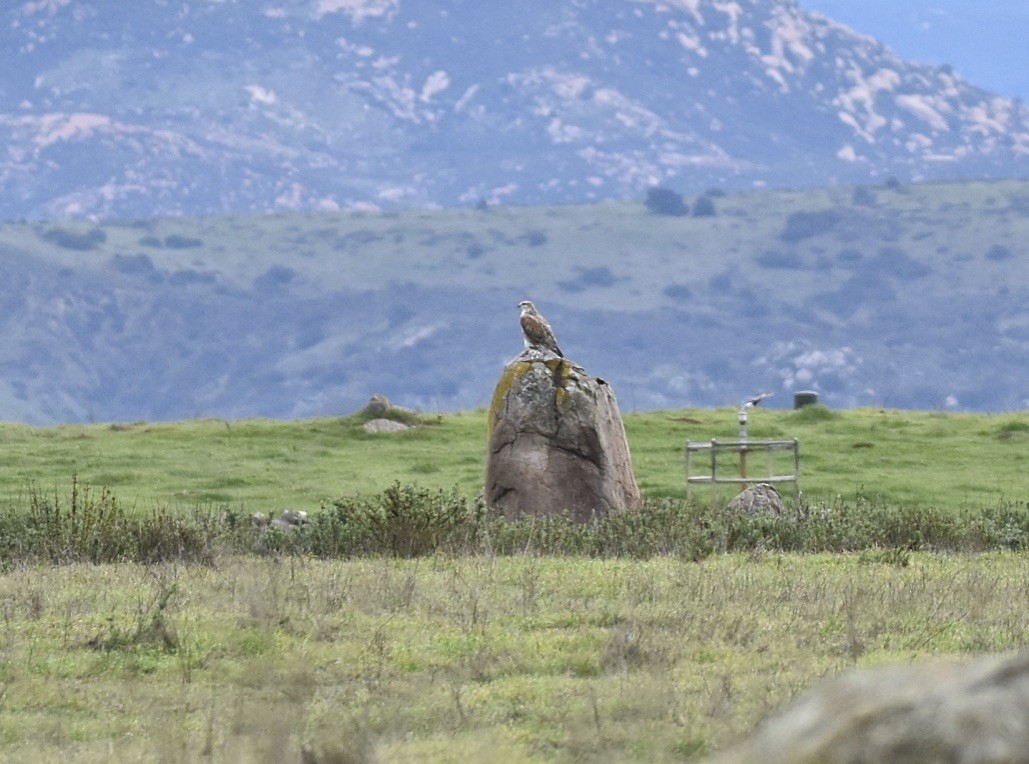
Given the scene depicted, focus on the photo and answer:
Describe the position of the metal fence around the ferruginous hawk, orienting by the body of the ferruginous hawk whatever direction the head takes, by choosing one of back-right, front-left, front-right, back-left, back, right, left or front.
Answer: back-right

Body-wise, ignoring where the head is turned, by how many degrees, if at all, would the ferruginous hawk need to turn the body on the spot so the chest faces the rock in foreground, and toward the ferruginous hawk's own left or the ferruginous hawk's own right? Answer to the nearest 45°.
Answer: approximately 90° to the ferruginous hawk's own left

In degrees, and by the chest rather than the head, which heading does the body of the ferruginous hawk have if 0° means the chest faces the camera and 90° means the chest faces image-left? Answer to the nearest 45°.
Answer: approximately 90°
